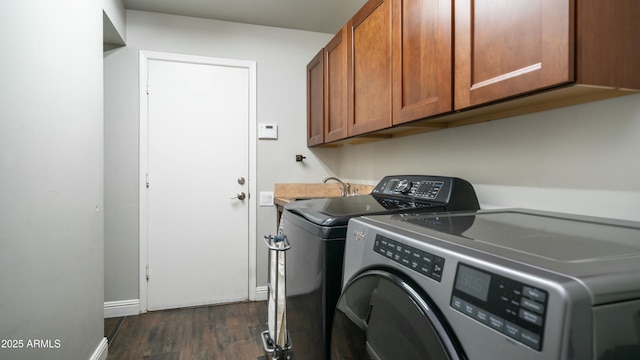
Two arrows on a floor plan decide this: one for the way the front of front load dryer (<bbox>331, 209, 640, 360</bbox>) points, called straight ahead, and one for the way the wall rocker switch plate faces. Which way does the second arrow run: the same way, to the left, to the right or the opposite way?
to the left

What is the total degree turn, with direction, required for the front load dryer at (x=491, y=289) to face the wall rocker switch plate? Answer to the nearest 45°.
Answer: approximately 90° to its right

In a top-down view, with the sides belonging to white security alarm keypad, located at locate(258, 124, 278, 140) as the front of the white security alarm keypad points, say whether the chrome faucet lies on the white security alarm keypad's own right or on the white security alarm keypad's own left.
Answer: on the white security alarm keypad's own left

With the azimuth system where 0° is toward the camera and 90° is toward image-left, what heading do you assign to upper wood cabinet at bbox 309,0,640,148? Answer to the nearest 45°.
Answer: approximately 45°

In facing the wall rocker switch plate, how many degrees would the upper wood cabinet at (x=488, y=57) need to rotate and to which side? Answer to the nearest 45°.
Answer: approximately 90° to its right

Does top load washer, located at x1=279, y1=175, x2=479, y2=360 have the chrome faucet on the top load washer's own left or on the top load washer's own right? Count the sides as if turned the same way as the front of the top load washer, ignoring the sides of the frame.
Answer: on the top load washer's own right
